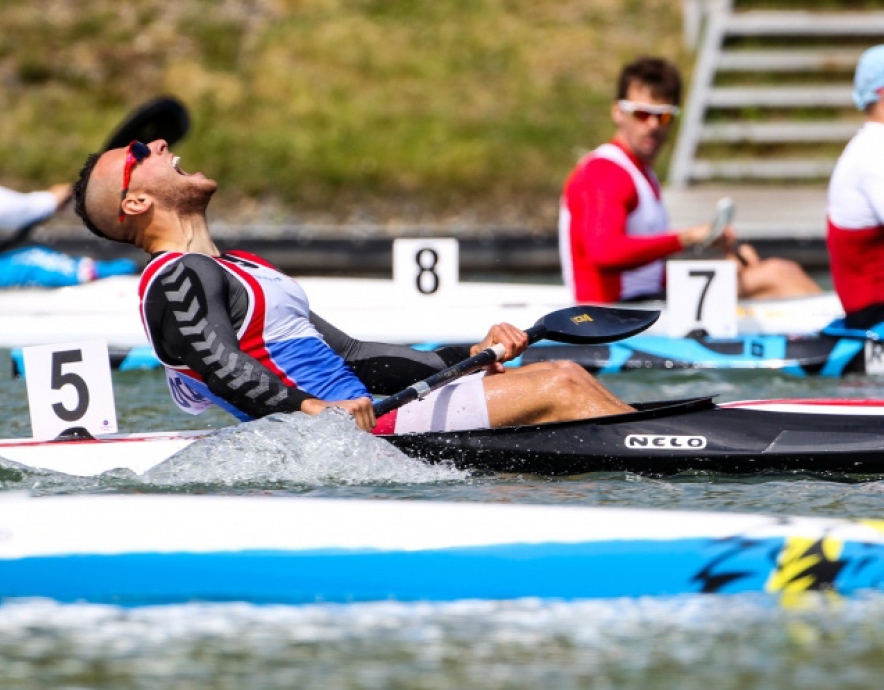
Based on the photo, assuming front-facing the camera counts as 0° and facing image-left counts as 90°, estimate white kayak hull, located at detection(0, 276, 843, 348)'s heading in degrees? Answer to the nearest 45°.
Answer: approximately 270°

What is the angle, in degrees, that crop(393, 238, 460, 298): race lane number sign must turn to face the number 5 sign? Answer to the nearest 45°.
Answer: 0° — it already faces it

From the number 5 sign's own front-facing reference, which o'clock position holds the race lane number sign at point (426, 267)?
The race lane number sign is roughly at 7 o'clock from the number 5 sign.

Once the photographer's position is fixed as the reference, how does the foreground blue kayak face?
facing to the right of the viewer

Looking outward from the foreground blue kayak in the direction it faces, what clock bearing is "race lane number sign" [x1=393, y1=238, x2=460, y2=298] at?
The race lane number sign is roughly at 9 o'clock from the foreground blue kayak.
